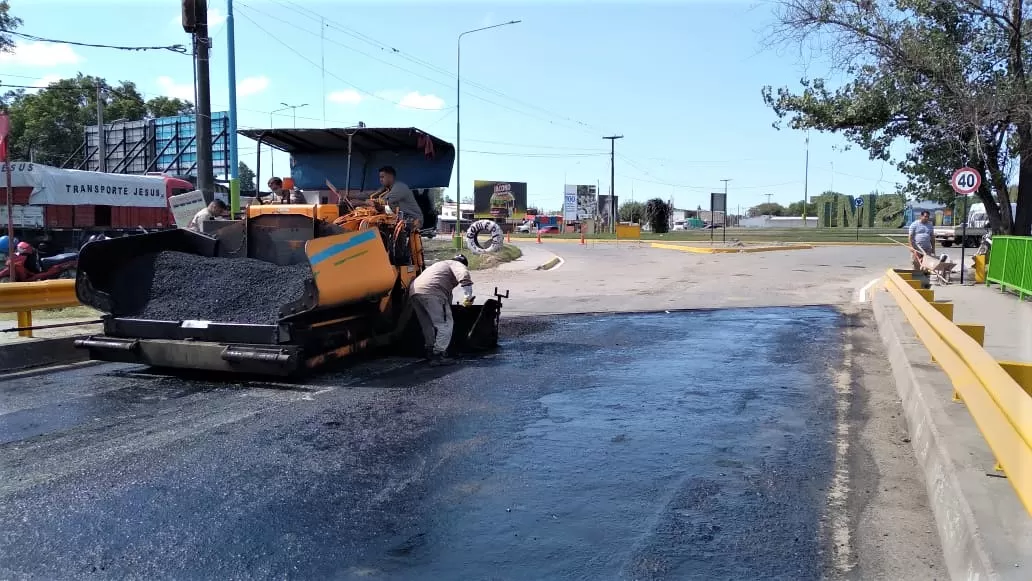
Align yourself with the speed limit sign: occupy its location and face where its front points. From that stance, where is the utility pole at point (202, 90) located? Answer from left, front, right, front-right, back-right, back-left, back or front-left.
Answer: front-right

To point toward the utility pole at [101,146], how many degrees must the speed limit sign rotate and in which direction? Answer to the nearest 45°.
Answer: approximately 90° to its right

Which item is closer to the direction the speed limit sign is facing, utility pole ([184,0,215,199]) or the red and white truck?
the utility pole

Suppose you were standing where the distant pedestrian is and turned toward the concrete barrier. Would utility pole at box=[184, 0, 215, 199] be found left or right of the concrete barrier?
right

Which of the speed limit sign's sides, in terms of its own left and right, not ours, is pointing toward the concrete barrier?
front

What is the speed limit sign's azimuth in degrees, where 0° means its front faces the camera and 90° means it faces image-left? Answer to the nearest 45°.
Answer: approximately 0°

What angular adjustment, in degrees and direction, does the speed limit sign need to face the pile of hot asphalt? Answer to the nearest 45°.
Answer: approximately 45° to its right

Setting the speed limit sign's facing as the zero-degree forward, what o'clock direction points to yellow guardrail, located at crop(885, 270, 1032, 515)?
The yellow guardrail is roughly at 12 o'clock from the speed limit sign.

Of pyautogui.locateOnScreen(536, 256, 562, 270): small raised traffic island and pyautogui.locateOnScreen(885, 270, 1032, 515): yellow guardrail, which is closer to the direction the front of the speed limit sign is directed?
the yellow guardrail

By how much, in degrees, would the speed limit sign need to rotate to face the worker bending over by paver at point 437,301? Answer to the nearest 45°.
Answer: approximately 45° to its right

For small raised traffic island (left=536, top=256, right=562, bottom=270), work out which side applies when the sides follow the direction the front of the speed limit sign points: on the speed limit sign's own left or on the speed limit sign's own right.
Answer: on the speed limit sign's own right
